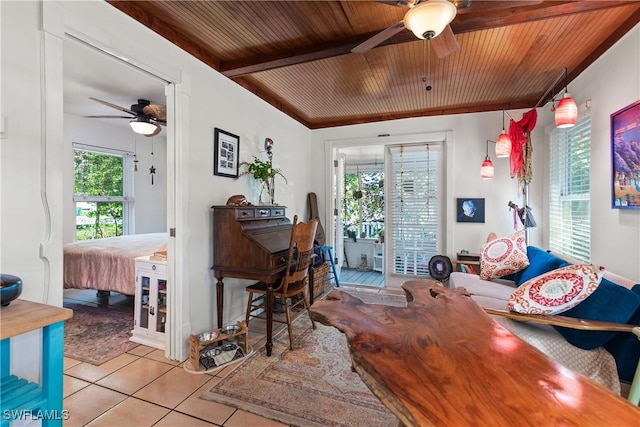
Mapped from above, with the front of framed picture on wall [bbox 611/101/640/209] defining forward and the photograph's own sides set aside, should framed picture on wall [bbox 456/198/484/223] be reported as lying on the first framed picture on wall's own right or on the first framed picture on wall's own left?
on the first framed picture on wall's own right

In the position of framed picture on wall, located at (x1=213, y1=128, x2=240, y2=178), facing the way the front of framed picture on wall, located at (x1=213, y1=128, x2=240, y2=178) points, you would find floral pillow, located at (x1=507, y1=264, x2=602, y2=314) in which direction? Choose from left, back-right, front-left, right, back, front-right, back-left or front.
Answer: front

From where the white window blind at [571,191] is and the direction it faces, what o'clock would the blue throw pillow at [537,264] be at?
The blue throw pillow is roughly at 11 o'clock from the white window blind.

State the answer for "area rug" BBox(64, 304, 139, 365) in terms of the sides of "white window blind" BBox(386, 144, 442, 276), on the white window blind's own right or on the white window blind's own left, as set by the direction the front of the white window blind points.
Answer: on the white window blind's own right

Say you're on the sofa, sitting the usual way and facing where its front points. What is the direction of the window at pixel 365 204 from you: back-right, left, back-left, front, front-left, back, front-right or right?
right

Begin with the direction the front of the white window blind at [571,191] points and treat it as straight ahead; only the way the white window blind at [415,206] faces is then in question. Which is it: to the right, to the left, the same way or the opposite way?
to the left

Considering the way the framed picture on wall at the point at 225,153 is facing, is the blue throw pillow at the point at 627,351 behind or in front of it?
in front

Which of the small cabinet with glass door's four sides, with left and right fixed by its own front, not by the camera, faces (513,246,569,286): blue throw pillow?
left

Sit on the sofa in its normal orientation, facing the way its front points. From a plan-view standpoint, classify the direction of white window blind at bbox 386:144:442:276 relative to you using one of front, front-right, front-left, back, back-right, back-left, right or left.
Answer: right

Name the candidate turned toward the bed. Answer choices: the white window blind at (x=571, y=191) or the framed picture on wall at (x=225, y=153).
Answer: the white window blind

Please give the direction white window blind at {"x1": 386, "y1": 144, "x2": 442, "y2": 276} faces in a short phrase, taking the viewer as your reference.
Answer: facing the viewer

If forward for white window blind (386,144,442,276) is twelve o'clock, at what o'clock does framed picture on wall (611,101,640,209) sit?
The framed picture on wall is roughly at 11 o'clock from the white window blind.

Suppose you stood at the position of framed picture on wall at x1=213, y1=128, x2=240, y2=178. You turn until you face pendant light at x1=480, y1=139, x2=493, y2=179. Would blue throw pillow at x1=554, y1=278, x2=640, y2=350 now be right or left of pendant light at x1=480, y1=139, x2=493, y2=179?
right

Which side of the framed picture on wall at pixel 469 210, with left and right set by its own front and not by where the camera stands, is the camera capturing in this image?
front

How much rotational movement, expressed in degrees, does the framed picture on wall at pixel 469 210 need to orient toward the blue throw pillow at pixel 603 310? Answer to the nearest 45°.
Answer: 0° — it already faces it

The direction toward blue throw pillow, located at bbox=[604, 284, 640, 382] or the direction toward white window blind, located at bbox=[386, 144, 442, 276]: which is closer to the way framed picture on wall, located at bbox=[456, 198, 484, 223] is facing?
the blue throw pillow

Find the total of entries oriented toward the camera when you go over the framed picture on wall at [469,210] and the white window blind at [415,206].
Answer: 2

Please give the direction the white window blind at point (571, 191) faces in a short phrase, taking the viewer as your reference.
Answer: facing the viewer and to the left of the viewer

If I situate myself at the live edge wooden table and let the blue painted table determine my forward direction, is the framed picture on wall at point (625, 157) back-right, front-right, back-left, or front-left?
back-right

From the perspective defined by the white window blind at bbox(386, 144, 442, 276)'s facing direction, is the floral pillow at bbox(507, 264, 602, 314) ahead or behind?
ahead
